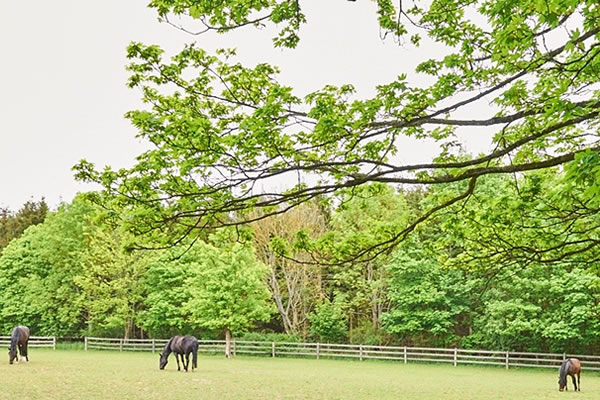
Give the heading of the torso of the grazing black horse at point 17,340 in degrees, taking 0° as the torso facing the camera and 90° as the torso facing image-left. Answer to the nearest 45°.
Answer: approximately 45°

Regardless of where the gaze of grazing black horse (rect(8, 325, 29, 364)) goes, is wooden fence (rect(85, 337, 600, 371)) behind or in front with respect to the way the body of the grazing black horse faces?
behind

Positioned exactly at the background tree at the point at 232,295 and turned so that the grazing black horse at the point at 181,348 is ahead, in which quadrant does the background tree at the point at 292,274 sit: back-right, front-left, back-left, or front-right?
back-left

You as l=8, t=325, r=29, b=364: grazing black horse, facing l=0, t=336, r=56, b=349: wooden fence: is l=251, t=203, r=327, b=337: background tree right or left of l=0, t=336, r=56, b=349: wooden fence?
right

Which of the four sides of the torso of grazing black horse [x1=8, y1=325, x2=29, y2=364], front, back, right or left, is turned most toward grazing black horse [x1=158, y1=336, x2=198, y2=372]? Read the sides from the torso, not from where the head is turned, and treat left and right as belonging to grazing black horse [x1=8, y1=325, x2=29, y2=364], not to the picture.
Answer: left

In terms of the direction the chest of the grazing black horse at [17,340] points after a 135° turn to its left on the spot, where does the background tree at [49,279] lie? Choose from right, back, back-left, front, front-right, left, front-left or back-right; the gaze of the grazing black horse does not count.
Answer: left

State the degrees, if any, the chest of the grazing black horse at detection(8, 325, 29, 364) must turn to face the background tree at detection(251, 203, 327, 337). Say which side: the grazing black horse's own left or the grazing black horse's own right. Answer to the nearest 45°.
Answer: approximately 180°

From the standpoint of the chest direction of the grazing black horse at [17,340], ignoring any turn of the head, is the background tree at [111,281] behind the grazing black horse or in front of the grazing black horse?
behind
